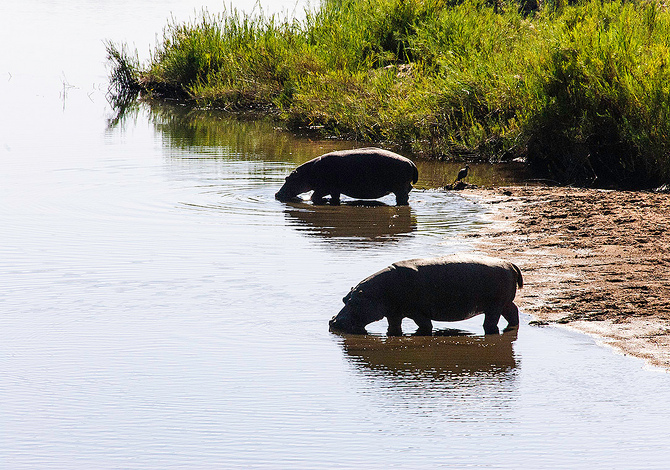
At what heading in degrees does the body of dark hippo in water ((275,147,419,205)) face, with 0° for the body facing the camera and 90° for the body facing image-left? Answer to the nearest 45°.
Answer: approximately 90°

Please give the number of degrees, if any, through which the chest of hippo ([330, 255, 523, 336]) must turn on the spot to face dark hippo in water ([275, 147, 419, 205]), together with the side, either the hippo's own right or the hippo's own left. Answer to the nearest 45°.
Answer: approximately 90° to the hippo's own right

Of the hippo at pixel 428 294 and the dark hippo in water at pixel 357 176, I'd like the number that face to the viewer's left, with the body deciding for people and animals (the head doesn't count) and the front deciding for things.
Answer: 2

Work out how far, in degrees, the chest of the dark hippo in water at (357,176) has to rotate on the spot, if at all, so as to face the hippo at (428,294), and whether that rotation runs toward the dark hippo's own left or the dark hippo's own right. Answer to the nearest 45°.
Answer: approximately 90° to the dark hippo's own left

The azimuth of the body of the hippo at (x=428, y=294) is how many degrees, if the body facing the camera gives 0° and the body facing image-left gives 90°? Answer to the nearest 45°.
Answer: approximately 90°
